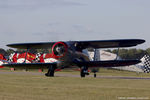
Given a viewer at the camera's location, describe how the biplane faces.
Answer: facing the viewer and to the left of the viewer
